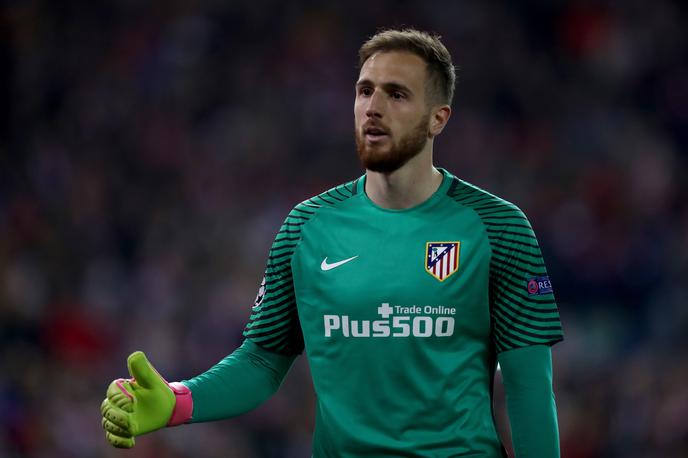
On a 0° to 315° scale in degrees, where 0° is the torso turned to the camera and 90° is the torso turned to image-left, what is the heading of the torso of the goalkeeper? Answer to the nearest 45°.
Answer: approximately 0°

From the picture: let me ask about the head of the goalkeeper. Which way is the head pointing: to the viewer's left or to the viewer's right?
to the viewer's left
